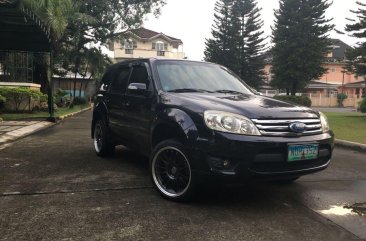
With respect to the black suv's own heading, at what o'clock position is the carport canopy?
The carport canopy is roughly at 6 o'clock from the black suv.

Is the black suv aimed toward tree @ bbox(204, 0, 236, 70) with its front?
no

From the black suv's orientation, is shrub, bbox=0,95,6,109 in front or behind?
behind

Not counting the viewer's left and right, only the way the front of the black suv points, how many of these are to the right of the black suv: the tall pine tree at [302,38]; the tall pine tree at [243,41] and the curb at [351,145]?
0

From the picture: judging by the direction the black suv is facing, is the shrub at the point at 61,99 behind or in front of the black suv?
behind

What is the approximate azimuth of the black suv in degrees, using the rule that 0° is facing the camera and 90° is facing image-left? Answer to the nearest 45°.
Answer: approximately 315°

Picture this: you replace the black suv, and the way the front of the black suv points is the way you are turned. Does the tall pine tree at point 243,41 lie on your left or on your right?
on your left

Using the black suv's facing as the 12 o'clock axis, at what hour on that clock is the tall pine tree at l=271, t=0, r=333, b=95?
The tall pine tree is roughly at 8 o'clock from the black suv.

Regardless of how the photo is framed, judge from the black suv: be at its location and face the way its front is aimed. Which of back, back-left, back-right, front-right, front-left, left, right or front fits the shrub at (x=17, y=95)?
back

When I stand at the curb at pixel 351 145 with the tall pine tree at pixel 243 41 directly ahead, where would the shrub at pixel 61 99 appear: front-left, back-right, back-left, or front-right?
front-left

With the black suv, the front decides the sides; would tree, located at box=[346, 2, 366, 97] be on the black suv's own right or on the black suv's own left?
on the black suv's own left

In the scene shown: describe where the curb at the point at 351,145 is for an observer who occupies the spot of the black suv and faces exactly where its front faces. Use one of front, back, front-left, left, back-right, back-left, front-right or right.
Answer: left

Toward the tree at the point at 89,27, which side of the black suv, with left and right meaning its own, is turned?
back
